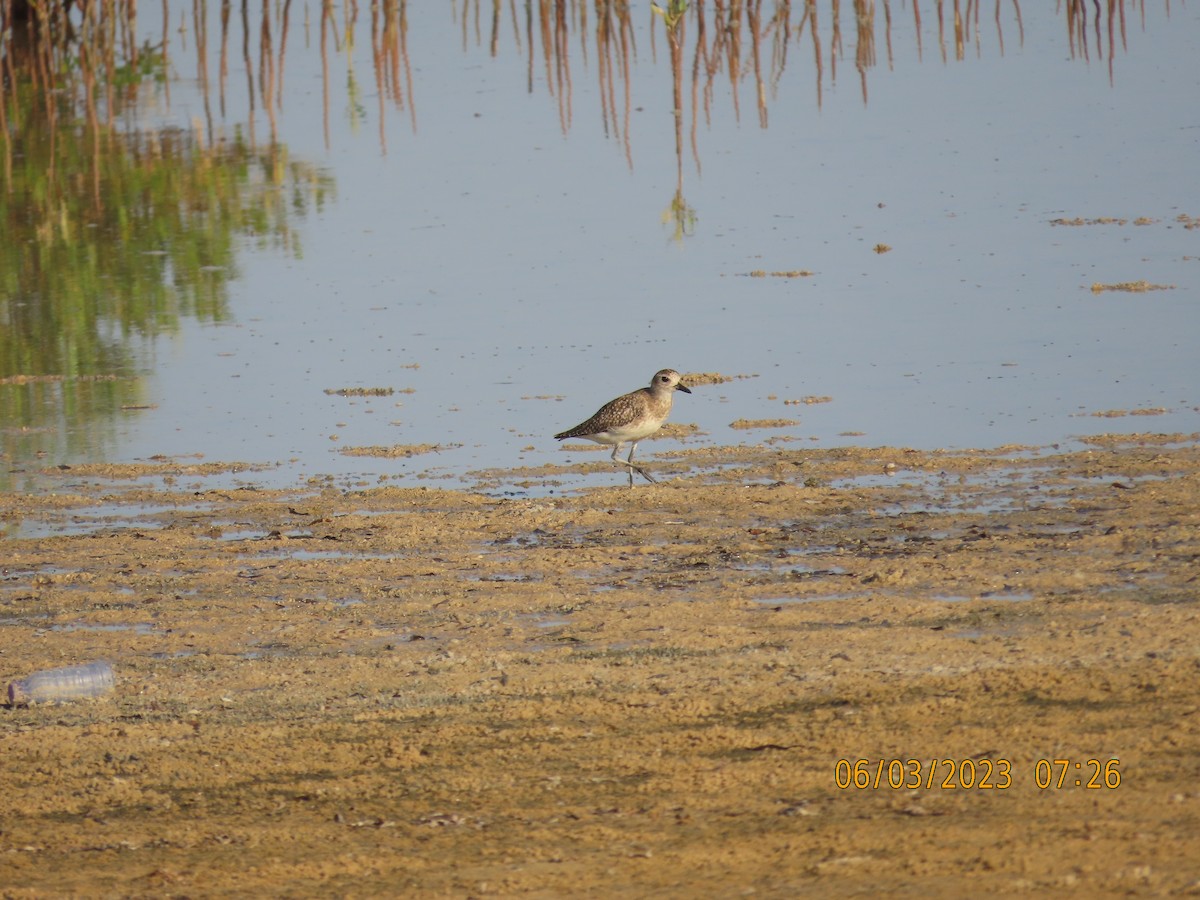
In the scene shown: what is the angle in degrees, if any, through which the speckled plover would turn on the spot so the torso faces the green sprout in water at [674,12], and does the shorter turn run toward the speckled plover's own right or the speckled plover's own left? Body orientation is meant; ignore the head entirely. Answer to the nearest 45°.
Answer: approximately 90° to the speckled plover's own left

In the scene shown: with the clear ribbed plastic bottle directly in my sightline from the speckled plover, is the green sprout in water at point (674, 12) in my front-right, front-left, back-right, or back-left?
back-right

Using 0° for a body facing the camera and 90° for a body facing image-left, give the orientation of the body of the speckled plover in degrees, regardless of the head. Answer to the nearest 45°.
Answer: approximately 270°

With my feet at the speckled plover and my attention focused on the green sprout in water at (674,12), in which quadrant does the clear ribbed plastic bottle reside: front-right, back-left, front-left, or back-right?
back-left

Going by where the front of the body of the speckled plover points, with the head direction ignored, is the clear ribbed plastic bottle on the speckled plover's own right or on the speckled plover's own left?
on the speckled plover's own right
